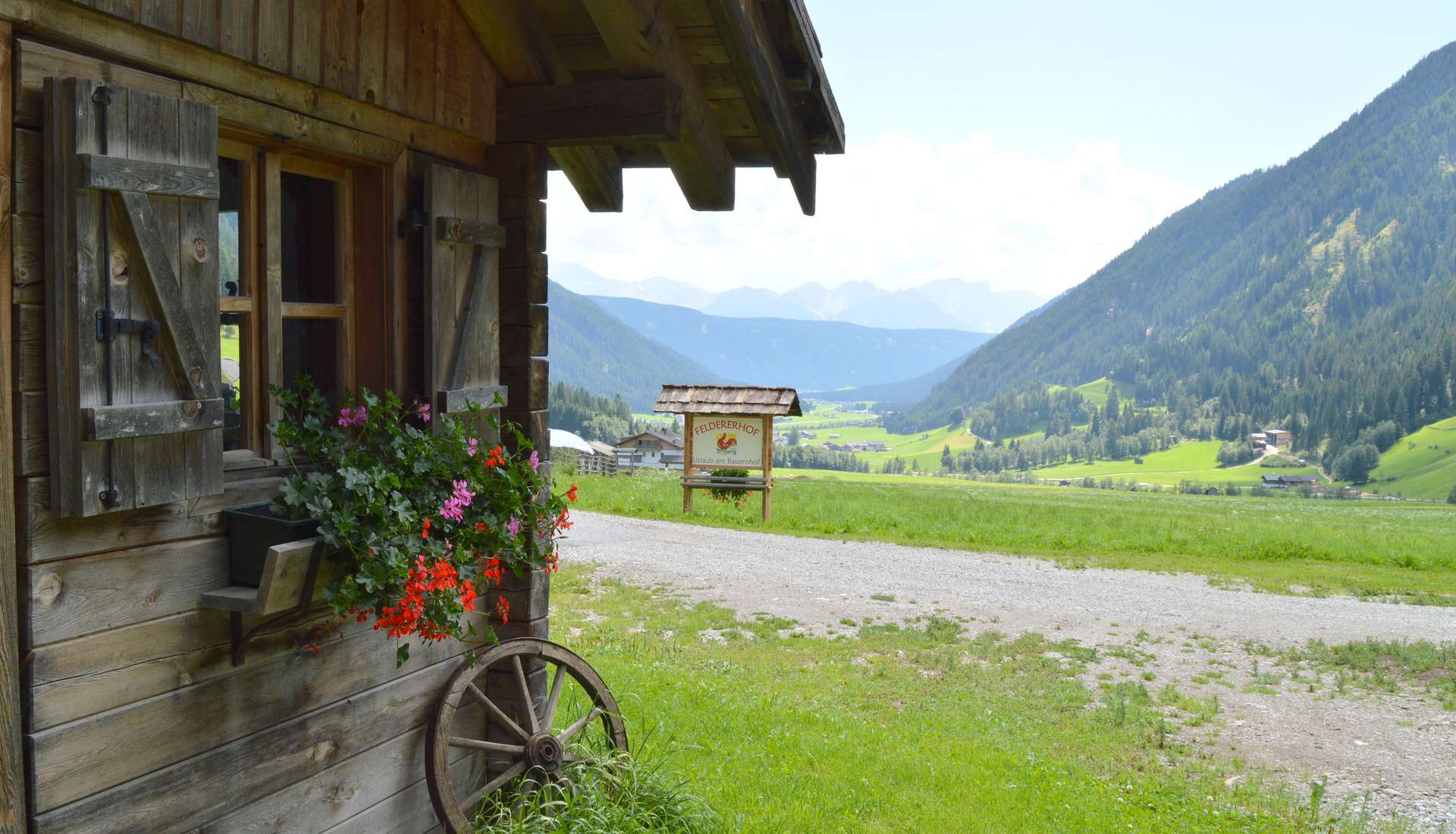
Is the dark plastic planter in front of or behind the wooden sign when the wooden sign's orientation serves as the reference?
in front

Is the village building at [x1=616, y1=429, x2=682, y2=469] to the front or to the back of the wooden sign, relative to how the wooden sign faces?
to the back

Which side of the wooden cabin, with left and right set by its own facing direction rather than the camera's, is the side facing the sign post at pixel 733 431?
left

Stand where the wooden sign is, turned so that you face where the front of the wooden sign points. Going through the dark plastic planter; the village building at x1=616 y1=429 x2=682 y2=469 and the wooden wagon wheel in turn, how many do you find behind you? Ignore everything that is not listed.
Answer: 1

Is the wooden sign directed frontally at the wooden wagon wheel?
yes

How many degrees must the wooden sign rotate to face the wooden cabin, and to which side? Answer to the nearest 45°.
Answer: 0° — it already faces it

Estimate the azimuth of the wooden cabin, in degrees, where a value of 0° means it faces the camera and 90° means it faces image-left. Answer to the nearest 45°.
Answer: approximately 315°

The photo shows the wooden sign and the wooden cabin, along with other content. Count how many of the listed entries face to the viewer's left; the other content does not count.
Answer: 0

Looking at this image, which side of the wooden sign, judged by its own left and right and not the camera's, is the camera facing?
front

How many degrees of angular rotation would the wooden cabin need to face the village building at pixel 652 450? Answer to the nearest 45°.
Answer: approximately 135° to its left
